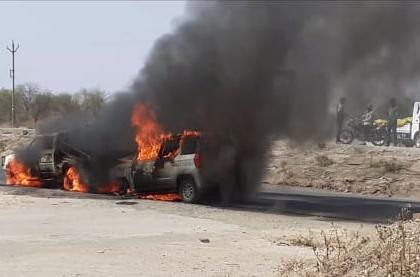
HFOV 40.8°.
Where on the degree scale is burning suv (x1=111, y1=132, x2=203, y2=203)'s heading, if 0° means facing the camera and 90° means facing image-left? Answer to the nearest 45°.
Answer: approximately 135°

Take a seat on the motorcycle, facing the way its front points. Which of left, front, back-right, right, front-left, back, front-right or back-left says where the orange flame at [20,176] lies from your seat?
front-left

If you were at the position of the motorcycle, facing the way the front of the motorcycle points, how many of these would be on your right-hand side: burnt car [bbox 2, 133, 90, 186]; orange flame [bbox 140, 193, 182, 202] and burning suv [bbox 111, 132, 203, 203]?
0

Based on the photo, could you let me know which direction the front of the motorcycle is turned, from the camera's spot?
facing to the left of the viewer

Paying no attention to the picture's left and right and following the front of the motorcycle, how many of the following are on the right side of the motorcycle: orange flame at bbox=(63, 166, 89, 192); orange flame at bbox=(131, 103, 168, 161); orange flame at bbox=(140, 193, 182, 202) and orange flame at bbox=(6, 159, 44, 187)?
0

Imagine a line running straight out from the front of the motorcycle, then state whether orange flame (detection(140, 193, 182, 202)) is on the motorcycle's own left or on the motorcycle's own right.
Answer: on the motorcycle's own left

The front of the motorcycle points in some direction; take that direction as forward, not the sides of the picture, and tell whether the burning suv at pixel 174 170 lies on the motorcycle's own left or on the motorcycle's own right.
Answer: on the motorcycle's own left

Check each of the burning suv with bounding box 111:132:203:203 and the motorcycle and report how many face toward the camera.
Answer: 0

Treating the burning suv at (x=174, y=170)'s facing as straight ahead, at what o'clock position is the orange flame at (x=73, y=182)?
The orange flame is roughly at 12 o'clock from the burning suv.

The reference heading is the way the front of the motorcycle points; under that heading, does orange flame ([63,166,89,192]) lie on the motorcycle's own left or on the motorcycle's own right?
on the motorcycle's own left

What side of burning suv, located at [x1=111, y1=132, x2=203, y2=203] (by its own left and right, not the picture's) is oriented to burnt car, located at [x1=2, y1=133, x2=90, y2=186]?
front

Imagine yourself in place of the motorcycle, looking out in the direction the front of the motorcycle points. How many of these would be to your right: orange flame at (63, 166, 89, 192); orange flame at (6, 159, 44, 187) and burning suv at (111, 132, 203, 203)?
0
